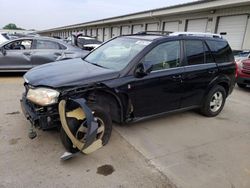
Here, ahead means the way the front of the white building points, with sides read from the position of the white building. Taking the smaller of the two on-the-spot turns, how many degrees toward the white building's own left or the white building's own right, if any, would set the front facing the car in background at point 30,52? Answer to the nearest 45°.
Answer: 0° — it already faces it

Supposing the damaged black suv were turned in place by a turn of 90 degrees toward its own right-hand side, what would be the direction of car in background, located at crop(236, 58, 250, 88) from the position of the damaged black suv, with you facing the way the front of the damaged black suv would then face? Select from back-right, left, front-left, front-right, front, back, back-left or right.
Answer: right

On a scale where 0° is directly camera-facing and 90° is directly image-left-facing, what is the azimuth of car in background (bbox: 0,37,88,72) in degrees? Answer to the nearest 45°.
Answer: approximately 90°

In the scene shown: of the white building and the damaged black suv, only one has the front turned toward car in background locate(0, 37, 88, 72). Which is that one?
the white building

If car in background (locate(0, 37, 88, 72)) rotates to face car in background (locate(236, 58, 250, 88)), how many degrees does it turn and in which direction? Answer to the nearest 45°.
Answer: approximately 180°

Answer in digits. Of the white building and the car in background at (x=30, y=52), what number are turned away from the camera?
0

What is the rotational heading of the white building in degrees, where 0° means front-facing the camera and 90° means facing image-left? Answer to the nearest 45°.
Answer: approximately 45°

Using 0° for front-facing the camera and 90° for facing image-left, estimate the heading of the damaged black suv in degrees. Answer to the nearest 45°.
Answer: approximately 45°

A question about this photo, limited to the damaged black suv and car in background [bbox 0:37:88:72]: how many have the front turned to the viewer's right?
0

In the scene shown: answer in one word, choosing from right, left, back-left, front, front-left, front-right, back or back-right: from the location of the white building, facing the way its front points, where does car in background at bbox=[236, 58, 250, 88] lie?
front-left
